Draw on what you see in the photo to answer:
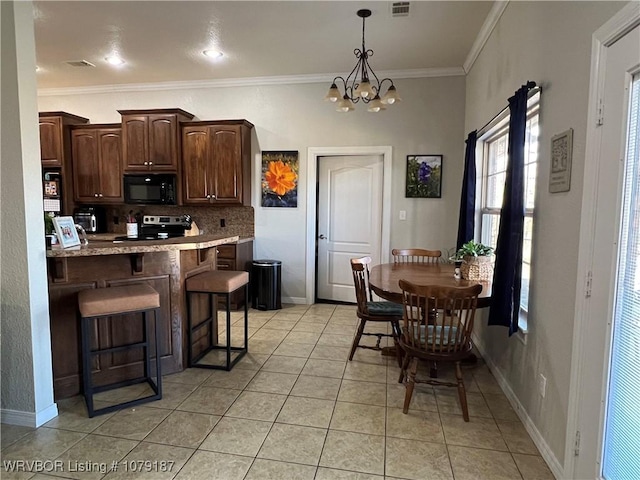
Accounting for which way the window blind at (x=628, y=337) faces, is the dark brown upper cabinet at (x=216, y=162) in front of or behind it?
in front

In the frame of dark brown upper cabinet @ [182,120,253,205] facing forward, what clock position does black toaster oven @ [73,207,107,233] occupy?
The black toaster oven is roughly at 4 o'clock from the dark brown upper cabinet.

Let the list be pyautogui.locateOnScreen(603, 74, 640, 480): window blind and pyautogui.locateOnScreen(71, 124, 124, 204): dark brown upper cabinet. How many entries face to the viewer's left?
1

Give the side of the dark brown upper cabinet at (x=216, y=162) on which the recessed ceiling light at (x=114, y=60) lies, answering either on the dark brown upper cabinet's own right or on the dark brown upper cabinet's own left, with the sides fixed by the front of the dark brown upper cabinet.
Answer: on the dark brown upper cabinet's own right

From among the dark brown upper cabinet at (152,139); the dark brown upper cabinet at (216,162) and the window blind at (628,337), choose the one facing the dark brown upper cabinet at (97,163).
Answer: the window blind

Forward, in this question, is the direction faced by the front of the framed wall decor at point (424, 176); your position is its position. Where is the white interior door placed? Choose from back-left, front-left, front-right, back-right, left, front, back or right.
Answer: right

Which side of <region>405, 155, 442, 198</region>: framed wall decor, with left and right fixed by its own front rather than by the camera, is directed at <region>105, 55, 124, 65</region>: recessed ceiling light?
right

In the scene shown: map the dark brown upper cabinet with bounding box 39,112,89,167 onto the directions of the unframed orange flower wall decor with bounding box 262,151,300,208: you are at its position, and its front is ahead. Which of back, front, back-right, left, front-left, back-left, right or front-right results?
right

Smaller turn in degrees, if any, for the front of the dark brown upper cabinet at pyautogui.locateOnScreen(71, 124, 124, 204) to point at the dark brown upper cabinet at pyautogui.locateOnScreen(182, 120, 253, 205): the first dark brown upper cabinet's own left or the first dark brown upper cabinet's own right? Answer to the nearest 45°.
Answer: approximately 45° to the first dark brown upper cabinet's own left

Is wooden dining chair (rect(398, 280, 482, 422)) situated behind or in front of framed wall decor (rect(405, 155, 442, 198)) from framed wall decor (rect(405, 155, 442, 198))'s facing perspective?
in front
